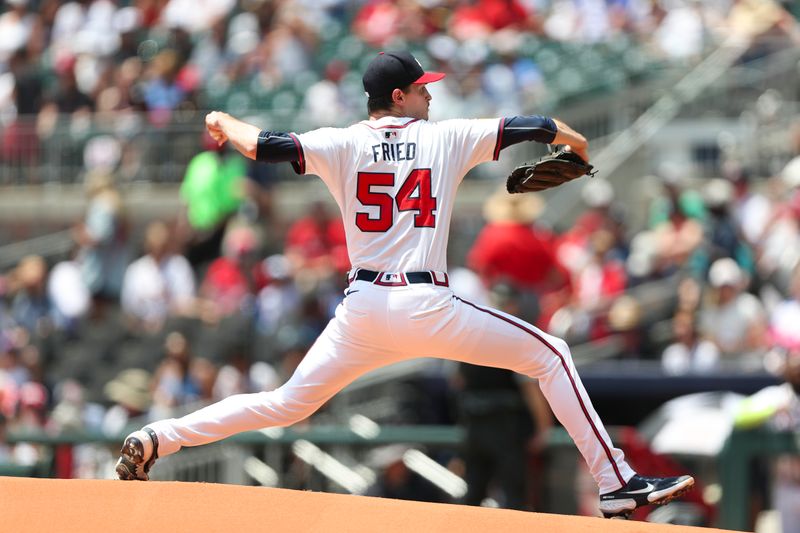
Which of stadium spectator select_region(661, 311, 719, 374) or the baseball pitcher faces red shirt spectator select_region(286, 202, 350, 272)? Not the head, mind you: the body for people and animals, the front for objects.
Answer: the baseball pitcher

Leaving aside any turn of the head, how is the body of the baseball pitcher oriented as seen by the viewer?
away from the camera

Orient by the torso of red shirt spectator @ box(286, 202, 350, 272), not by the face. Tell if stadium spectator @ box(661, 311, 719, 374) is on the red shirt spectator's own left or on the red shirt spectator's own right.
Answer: on the red shirt spectator's own left

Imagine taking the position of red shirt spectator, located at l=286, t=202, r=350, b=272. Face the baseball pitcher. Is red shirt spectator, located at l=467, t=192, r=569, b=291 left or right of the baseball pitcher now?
left

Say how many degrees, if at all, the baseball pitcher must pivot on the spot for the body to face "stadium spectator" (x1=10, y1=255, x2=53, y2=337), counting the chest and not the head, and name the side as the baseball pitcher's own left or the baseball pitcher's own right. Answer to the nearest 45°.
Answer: approximately 45° to the baseball pitcher's own left

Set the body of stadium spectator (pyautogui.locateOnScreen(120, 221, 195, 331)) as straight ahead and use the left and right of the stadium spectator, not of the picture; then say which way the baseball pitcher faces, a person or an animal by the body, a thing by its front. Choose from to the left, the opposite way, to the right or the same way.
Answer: the opposite way

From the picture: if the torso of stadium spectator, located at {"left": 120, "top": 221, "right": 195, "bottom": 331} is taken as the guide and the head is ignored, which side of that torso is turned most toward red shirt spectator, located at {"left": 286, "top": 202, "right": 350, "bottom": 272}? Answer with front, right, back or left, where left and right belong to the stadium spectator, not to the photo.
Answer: left

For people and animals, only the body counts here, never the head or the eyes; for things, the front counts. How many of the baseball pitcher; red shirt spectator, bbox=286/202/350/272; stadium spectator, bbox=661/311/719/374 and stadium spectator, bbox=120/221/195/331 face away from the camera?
1

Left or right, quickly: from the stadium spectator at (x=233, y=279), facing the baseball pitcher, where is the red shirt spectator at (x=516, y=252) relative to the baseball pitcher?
left

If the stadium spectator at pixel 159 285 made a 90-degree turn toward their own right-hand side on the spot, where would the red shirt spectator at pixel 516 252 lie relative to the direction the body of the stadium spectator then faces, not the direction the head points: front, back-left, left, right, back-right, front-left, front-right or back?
back-left

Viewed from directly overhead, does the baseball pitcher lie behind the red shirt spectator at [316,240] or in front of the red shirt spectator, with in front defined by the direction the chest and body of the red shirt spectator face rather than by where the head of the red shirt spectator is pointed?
in front

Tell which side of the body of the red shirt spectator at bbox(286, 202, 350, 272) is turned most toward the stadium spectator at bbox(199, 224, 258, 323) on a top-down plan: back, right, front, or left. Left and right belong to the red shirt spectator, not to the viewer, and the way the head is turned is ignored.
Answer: right

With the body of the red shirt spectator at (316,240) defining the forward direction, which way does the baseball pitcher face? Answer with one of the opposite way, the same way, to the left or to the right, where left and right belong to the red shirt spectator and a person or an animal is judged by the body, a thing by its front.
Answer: the opposite way
